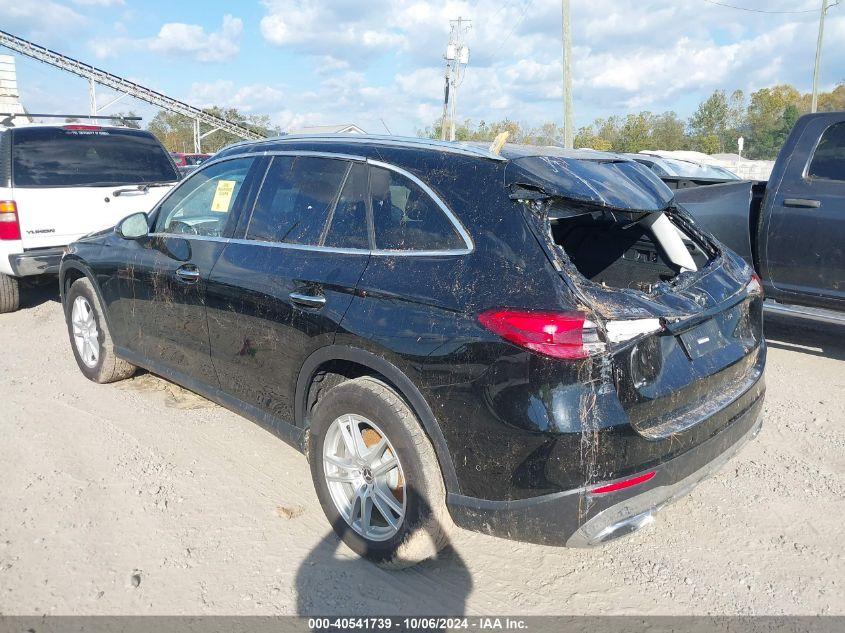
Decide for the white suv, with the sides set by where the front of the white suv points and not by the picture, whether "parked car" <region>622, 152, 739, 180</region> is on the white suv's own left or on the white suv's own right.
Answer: on the white suv's own right

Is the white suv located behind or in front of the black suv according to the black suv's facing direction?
in front

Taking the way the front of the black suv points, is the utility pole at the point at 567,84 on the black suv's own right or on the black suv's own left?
on the black suv's own right

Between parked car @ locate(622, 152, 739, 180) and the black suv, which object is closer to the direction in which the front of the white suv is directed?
the parked car

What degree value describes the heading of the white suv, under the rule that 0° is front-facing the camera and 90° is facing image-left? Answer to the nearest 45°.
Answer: approximately 180°

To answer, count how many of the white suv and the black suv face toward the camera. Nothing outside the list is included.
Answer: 0

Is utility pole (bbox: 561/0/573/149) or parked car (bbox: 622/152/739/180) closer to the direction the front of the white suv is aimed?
the utility pole

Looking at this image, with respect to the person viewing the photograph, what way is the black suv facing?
facing away from the viewer and to the left of the viewer

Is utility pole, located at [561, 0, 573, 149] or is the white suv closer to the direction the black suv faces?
the white suv
